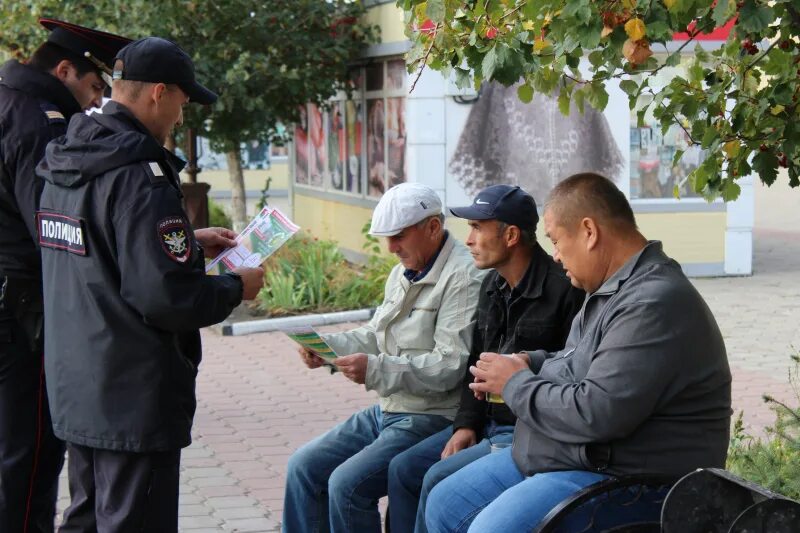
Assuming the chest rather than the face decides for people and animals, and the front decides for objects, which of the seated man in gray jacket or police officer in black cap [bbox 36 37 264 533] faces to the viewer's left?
the seated man in gray jacket

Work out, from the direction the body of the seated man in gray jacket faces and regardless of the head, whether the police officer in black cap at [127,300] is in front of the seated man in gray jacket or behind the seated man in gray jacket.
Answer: in front

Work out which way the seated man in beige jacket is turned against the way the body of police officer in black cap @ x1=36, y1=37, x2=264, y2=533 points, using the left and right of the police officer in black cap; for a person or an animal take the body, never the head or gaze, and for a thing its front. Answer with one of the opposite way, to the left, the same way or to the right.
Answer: the opposite way

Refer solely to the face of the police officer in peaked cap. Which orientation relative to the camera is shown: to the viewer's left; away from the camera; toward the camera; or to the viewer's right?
to the viewer's right

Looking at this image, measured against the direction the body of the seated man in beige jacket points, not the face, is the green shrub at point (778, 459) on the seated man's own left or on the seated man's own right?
on the seated man's own left

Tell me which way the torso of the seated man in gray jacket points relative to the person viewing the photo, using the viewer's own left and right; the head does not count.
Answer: facing to the left of the viewer

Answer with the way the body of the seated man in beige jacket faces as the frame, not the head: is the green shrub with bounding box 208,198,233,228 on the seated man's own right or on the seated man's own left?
on the seated man's own right

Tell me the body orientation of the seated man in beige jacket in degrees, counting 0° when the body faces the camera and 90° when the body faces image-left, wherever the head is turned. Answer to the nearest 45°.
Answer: approximately 45°

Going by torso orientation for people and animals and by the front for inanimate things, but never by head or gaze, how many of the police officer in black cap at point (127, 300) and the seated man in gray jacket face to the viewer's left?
1

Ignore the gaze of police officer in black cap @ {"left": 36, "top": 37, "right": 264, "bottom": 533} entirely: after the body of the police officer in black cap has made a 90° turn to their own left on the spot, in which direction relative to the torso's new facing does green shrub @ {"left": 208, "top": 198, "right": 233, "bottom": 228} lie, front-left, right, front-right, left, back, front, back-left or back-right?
front-right

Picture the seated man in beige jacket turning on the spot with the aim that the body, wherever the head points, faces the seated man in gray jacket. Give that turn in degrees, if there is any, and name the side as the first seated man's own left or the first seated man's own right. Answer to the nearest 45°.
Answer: approximately 90° to the first seated man's own left

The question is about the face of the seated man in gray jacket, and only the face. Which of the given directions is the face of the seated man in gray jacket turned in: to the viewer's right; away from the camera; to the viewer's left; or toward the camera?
to the viewer's left

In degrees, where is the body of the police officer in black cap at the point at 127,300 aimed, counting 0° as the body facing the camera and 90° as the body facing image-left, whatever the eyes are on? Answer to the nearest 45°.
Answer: approximately 225°

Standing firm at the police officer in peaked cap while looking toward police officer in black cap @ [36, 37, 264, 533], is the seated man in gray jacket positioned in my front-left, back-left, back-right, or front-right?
front-left
